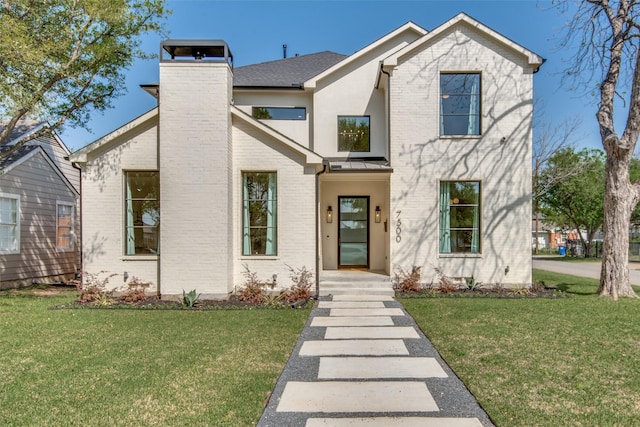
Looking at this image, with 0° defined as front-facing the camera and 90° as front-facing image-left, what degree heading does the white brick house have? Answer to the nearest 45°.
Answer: approximately 0°

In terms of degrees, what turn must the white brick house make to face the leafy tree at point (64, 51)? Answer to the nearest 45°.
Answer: approximately 90° to its right

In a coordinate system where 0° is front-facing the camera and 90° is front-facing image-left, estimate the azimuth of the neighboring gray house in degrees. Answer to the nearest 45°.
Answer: approximately 0°

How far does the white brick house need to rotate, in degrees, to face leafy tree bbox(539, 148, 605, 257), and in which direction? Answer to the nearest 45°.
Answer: approximately 135° to its left

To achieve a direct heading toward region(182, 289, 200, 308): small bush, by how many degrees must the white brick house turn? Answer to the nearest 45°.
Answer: approximately 45° to its right

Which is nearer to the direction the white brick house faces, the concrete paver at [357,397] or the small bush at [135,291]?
the concrete paver

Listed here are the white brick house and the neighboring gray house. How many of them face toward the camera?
2

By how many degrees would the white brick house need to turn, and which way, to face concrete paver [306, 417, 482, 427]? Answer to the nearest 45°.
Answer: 0° — it already faces it

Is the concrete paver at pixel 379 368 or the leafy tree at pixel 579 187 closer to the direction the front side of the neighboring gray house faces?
the concrete paver
